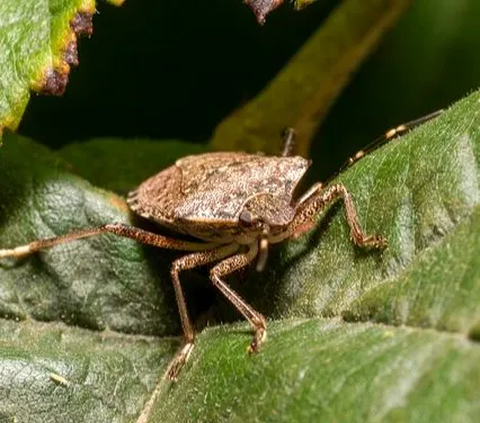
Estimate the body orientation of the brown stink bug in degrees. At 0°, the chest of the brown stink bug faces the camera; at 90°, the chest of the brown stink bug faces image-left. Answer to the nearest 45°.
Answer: approximately 315°
